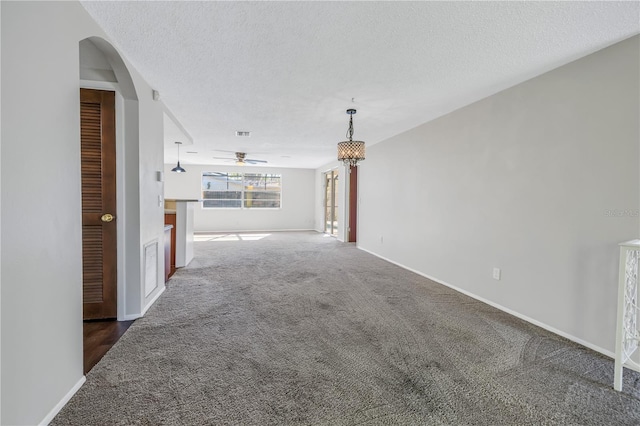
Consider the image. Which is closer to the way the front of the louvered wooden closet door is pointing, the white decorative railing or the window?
the white decorative railing

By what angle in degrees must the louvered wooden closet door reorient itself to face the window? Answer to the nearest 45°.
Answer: approximately 135° to its left

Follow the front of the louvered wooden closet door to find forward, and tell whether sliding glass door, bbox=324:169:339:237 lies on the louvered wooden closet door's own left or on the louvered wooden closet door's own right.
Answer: on the louvered wooden closet door's own left

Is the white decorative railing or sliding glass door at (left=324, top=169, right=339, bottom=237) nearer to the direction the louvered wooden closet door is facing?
the white decorative railing
